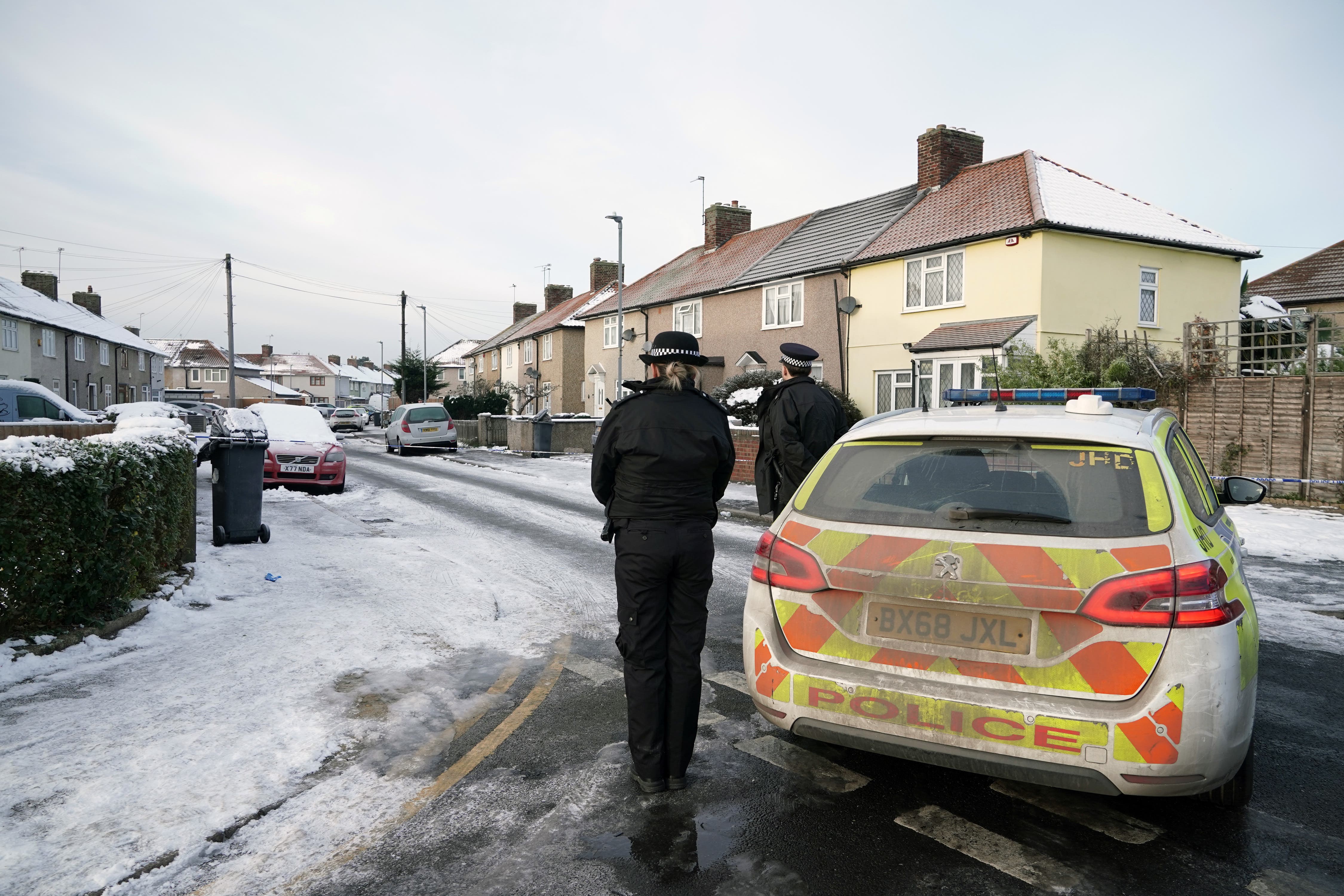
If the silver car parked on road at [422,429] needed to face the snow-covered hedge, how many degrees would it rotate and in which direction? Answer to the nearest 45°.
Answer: approximately 135° to its left

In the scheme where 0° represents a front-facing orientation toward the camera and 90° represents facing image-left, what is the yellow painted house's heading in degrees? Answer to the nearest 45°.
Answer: approximately 45°

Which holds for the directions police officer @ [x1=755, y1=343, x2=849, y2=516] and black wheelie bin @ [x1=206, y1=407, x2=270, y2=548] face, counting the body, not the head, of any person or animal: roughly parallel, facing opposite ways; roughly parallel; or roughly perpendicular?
roughly parallel

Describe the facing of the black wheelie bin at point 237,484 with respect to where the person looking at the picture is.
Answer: facing away from the viewer

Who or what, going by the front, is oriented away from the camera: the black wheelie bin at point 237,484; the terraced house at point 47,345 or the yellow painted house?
the black wheelie bin

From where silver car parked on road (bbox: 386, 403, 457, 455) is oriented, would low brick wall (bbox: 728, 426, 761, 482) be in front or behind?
behind

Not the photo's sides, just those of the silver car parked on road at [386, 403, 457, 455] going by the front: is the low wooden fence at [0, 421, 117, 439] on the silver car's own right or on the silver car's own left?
on the silver car's own left

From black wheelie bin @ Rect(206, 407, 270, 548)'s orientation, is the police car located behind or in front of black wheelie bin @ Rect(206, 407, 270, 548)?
behind

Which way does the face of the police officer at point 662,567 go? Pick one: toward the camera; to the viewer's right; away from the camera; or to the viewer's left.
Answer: away from the camera

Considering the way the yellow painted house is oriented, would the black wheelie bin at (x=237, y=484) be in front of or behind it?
in front

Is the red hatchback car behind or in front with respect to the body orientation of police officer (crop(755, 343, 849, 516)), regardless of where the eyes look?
in front

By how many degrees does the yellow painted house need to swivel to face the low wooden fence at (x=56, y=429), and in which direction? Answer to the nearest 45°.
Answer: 0° — it already faces it

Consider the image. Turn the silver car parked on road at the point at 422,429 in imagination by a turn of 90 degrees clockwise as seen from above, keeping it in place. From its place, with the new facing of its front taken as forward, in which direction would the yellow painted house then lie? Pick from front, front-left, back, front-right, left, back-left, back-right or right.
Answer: right

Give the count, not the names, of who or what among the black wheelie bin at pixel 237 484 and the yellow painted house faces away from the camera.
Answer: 1

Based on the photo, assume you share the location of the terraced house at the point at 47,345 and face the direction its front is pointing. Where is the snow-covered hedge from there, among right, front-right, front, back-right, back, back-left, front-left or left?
front-right

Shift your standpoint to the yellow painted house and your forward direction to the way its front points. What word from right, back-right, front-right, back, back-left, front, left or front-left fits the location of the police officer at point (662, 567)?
front-left

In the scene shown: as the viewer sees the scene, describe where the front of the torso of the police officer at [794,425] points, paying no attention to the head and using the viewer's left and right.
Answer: facing away from the viewer and to the left of the viewer
